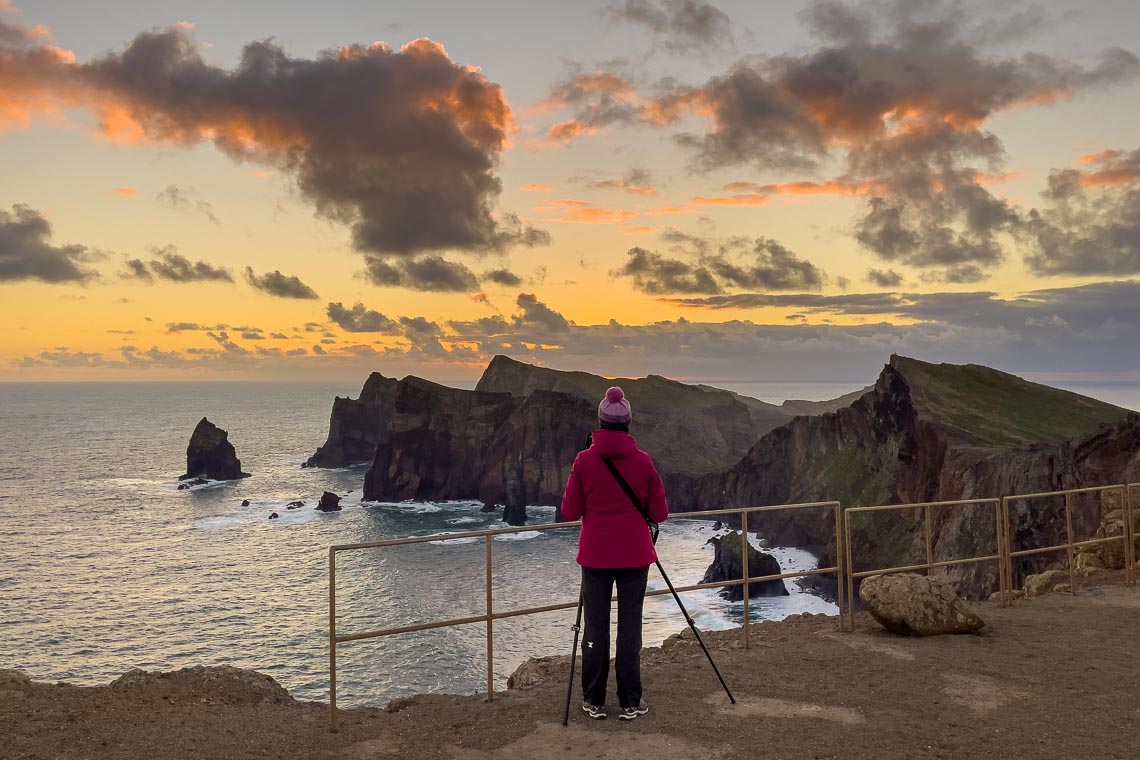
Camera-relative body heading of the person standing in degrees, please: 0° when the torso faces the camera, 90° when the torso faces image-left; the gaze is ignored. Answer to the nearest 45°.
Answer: approximately 180°

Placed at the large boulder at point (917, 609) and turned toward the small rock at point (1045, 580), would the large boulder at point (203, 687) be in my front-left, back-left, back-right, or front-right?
back-left

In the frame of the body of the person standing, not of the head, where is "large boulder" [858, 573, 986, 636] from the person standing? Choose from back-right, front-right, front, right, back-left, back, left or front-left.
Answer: front-right

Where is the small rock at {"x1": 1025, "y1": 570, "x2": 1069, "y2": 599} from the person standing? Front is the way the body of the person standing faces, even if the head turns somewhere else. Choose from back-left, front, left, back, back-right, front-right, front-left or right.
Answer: front-right

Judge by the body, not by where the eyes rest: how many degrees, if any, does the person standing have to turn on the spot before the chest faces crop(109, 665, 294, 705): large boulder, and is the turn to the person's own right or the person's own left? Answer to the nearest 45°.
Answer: approximately 45° to the person's own left

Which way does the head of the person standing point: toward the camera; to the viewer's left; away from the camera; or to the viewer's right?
away from the camera
